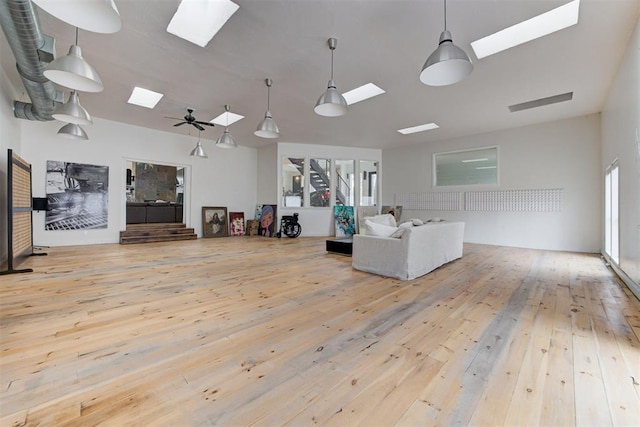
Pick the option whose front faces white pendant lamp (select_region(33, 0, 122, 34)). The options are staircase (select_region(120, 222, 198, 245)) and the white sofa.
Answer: the staircase

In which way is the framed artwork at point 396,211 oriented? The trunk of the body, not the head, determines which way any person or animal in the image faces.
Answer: toward the camera

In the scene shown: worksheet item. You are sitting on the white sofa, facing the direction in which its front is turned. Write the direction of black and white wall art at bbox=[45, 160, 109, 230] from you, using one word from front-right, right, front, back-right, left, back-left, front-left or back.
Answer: front-left

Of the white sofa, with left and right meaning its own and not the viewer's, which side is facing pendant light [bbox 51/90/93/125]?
left

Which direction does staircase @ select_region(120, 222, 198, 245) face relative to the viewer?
toward the camera

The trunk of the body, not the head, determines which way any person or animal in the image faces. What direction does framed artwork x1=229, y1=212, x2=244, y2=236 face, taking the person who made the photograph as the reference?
facing the viewer

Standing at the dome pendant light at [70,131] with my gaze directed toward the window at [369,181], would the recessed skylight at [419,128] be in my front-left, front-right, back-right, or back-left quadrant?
front-right

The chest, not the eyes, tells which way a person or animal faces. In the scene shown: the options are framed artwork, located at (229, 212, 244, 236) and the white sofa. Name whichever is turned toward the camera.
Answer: the framed artwork

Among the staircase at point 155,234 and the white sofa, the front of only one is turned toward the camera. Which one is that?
the staircase

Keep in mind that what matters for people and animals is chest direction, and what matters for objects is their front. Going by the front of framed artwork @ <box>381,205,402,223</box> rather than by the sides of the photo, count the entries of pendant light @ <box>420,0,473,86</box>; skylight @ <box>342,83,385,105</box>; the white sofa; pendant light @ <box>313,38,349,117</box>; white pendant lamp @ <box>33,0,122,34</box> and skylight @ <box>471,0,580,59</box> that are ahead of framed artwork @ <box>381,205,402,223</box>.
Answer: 6

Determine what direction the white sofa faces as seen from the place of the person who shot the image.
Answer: facing away from the viewer and to the left of the viewer

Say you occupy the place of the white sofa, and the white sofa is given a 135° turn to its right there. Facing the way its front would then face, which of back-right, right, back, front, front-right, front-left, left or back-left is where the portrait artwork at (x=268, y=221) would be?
back-left

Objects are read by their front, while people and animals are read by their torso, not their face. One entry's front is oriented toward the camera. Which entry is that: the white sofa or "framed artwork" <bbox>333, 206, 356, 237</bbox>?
the framed artwork

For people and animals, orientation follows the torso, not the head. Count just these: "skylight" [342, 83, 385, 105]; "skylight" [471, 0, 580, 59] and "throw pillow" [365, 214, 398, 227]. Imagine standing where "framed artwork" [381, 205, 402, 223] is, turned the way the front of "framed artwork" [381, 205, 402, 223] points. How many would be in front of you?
3

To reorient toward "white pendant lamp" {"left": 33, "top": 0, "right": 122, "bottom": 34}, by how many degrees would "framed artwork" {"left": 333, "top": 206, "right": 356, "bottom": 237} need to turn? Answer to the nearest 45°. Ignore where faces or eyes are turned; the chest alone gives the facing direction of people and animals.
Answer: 0° — it already faces it

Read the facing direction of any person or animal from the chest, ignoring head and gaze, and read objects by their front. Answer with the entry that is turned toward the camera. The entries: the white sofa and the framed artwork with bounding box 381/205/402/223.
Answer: the framed artwork

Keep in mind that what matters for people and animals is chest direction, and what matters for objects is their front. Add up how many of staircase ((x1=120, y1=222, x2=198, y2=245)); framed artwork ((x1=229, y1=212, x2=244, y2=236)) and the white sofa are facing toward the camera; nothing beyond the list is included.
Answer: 2
